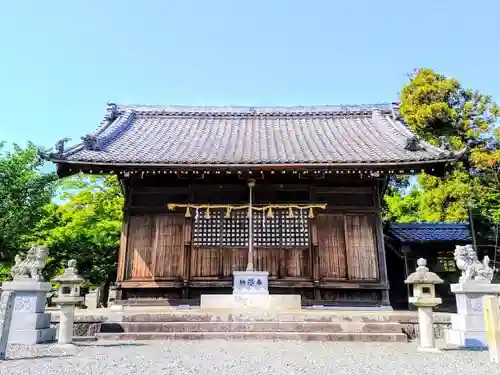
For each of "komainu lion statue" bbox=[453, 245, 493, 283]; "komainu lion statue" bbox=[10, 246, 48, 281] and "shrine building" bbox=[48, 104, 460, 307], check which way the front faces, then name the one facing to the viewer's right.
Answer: "komainu lion statue" bbox=[10, 246, 48, 281]

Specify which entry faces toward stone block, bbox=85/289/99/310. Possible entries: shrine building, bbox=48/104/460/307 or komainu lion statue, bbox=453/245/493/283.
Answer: the komainu lion statue

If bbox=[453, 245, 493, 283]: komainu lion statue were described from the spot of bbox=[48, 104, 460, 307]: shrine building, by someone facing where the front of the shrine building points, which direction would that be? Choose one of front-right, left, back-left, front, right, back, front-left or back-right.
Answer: front-left

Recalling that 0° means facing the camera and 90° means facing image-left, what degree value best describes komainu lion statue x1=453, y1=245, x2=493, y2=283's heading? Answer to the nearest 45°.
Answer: approximately 90°

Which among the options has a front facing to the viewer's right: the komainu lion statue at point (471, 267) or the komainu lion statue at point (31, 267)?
the komainu lion statue at point (31, 267)

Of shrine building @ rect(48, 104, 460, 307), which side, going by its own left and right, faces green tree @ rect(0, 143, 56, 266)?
right

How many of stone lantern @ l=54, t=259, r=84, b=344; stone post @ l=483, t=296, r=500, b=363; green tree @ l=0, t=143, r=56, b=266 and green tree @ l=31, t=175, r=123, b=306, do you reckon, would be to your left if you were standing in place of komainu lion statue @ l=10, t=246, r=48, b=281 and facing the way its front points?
2

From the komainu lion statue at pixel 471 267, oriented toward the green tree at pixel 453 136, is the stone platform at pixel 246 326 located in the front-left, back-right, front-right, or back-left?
back-left

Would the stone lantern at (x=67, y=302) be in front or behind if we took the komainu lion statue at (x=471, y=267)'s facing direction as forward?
in front

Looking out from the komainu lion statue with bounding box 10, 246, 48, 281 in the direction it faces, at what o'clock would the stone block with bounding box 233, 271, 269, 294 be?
The stone block is roughly at 12 o'clock from the komainu lion statue.

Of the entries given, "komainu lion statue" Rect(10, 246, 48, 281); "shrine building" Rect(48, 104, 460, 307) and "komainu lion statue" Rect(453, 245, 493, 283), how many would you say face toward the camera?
1

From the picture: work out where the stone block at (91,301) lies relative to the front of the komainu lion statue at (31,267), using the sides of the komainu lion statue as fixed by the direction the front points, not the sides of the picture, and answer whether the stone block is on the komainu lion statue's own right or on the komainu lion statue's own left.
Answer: on the komainu lion statue's own left

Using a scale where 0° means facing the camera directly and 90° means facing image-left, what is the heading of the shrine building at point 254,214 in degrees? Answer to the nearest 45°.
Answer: approximately 0°

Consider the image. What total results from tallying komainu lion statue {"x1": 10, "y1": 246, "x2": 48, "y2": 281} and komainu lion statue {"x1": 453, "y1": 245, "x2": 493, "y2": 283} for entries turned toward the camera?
0

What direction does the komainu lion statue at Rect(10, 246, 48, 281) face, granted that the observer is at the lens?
facing to the right of the viewer
